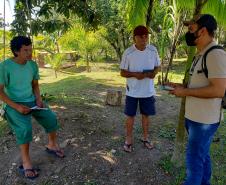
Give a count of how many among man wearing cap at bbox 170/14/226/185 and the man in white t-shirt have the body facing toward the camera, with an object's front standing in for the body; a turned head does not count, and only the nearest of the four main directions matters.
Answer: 1

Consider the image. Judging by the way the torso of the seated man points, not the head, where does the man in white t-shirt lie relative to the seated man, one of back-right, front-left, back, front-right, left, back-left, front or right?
front-left

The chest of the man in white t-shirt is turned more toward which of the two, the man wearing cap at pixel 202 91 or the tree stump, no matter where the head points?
the man wearing cap

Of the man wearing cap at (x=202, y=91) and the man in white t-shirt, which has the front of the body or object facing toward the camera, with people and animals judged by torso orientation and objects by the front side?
the man in white t-shirt

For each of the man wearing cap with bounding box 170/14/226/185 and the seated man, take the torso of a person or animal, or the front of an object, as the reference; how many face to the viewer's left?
1

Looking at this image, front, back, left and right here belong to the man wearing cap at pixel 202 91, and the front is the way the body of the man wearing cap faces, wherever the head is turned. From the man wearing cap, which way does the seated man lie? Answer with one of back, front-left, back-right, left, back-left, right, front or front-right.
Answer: front

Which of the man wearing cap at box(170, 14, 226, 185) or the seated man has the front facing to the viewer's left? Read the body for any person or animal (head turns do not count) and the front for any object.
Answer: the man wearing cap

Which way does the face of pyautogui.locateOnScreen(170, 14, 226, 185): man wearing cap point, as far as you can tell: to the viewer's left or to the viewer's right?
to the viewer's left

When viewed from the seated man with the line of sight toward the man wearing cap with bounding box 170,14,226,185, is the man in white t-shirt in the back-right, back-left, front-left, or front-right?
front-left

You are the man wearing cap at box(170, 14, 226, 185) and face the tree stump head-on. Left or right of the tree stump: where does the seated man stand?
left

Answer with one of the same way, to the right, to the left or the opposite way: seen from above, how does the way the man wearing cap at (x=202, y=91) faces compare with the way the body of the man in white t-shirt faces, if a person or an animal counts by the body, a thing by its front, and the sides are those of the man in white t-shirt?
to the right

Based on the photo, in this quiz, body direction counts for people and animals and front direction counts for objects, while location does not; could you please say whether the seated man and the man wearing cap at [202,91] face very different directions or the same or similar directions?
very different directions

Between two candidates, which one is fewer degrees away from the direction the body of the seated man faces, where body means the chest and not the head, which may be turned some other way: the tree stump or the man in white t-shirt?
the man in white t-shirt

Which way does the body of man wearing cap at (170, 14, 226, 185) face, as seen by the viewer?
to the viewer's left

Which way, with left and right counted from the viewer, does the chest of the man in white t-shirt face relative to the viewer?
facing the viewer

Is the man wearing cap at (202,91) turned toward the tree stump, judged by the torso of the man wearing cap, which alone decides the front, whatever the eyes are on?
no
